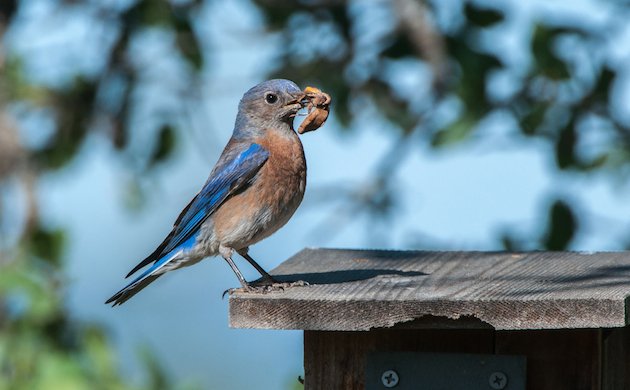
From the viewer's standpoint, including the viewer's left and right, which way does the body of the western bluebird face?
facing to the right of the viewer
